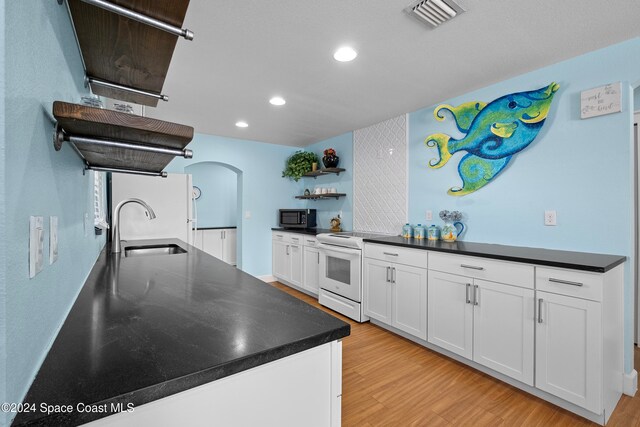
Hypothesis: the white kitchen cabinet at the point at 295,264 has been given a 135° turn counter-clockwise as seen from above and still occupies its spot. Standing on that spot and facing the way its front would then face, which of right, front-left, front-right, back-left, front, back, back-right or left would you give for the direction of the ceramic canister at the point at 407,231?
front-right

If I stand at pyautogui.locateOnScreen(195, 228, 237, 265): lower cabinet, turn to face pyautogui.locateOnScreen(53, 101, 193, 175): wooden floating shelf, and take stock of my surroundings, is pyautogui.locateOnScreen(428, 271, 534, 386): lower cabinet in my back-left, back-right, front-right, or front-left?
front-left

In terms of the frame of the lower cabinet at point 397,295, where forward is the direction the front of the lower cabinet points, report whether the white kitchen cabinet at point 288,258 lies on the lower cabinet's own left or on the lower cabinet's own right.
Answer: on the lower cabinet's own right

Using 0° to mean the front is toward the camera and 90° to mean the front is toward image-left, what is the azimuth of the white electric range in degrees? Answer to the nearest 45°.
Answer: approximately 45°

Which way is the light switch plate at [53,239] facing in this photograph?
to the viewer's right

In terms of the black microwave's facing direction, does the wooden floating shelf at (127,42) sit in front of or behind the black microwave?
in front

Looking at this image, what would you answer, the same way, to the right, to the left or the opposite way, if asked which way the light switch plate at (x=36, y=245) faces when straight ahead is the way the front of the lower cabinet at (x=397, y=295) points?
the opposite way

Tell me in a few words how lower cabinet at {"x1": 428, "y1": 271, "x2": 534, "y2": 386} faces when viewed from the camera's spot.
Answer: facing the viewer and to the left of the viewer
